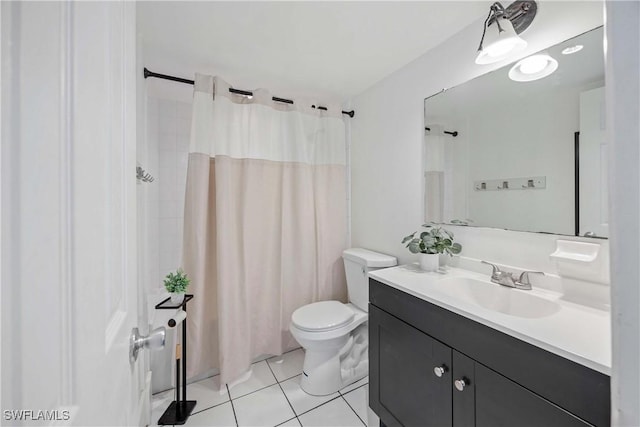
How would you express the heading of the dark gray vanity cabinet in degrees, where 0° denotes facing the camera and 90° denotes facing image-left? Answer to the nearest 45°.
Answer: approximately 45°

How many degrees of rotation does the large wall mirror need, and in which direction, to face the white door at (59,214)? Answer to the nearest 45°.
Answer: approximately 45° to its left

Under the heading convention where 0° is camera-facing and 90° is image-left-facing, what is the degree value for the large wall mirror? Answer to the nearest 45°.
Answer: approximately 45°

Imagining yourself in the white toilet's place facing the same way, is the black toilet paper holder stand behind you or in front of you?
in front

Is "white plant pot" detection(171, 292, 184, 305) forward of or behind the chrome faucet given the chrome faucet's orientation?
forward

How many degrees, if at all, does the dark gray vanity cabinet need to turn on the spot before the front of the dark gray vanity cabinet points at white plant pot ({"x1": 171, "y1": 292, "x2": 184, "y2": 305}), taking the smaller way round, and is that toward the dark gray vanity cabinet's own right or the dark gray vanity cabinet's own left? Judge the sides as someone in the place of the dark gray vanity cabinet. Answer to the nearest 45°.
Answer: approximately 45° to the dark gray vanity cabinet's own right
